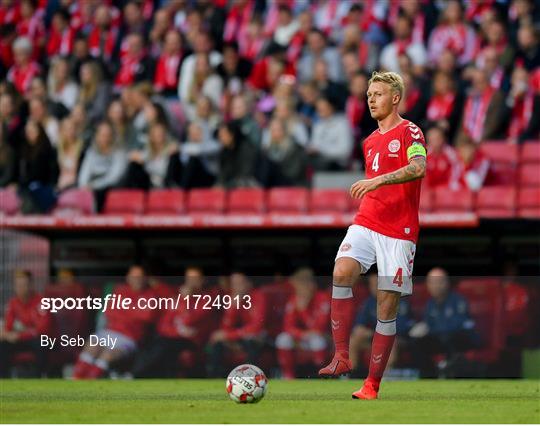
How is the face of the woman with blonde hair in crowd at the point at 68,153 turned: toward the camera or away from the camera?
toward the camera

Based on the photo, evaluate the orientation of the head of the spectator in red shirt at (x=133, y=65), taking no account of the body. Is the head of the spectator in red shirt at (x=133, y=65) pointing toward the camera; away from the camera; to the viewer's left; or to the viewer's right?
toward the camera

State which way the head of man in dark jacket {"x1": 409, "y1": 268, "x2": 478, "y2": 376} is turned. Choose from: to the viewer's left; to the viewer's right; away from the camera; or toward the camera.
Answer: toward the camera

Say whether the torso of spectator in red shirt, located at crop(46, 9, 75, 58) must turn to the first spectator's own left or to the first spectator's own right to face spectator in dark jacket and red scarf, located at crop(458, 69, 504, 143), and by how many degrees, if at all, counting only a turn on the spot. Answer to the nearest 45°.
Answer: approximately 45° to the first spectator's own left

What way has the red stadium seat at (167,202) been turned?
toward the camera

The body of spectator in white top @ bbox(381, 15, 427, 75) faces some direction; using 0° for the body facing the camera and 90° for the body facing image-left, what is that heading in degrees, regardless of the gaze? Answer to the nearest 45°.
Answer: approximately 0°

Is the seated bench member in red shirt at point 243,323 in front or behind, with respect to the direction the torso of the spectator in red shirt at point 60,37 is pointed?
in front

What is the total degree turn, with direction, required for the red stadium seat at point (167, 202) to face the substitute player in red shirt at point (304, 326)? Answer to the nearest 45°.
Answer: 0° — it already faces them

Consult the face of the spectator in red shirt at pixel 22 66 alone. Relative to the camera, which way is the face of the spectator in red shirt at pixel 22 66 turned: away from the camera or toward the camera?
toward the camera

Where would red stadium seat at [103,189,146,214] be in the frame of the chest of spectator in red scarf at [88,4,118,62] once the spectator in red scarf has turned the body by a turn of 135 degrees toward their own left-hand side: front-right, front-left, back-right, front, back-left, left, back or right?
back-right

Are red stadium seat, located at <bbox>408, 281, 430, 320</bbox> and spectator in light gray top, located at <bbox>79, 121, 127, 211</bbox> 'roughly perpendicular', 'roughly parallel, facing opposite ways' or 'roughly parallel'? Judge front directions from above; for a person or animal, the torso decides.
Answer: roughly parallel

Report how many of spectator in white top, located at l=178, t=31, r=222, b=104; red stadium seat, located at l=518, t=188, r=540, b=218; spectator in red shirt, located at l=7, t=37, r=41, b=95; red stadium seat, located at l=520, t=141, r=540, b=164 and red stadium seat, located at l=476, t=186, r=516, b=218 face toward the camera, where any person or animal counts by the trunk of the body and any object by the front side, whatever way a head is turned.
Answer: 5

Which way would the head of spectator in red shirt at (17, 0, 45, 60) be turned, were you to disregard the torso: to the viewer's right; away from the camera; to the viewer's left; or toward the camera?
toward the camera

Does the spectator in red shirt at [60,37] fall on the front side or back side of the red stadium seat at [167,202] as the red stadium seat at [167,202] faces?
on the back side

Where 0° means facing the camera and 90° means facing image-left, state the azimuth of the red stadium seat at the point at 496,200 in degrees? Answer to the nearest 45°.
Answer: approximately 0°

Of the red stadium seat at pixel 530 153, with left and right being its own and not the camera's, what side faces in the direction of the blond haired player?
front

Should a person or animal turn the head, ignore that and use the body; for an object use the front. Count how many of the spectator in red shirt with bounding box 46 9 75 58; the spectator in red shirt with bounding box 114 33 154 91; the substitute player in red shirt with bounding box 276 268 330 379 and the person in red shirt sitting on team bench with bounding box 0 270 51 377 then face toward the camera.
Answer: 4

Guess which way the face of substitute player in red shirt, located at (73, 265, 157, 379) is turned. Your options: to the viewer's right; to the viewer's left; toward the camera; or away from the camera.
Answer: toward the camera

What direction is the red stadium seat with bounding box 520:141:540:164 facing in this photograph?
toward the camera
